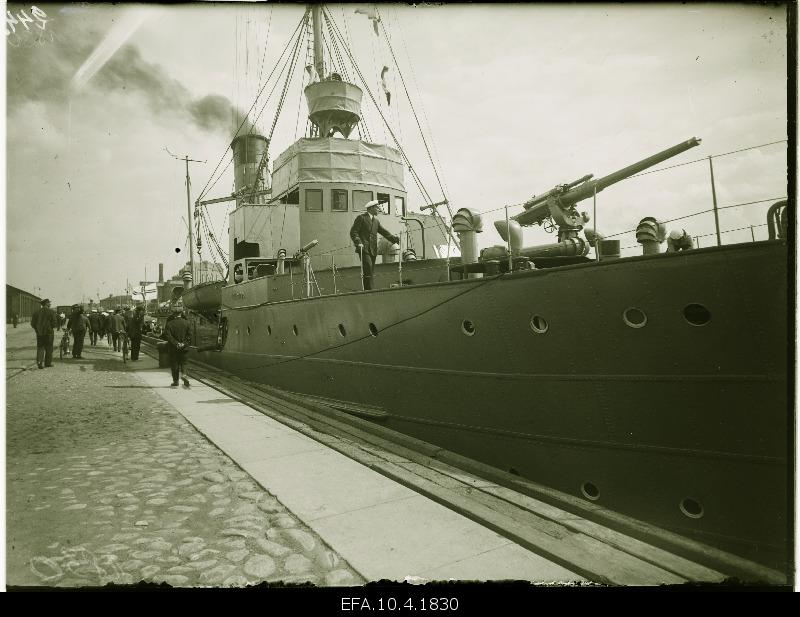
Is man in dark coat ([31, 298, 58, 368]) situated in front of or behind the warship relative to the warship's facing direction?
behind

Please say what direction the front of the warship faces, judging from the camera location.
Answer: facing the viewer and to the right of the viewer
